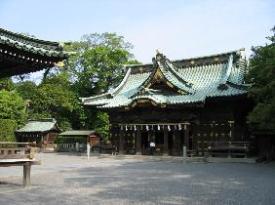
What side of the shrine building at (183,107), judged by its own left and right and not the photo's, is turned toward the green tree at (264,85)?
left

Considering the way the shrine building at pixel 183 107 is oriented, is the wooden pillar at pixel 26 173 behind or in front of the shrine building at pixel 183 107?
in front

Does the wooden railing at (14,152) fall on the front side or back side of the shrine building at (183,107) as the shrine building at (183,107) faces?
on the front side

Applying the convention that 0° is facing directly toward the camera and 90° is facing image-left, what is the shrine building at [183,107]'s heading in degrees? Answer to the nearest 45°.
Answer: approximately 45°

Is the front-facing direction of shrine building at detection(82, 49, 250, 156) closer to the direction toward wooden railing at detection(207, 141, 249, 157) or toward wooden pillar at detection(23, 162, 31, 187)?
the wooden pillar
